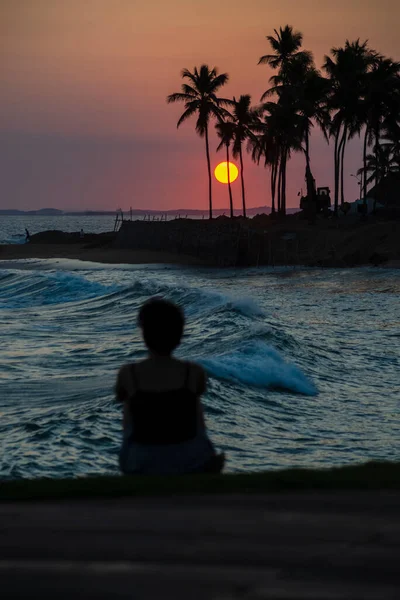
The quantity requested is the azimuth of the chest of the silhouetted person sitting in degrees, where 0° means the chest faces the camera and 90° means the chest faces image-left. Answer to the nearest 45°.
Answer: approximately 180°

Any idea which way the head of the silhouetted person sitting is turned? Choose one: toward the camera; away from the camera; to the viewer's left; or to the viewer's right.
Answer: away from the camera
